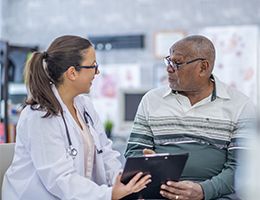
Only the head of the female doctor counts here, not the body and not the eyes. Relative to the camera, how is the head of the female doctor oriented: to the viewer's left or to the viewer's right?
to the viewer's right

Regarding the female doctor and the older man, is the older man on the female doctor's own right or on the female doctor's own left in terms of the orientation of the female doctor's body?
on the female doctor's own left

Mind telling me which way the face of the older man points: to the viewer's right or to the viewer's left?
to the viewer's left

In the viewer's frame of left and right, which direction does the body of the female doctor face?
facing the viewer and to the right of the viewer
